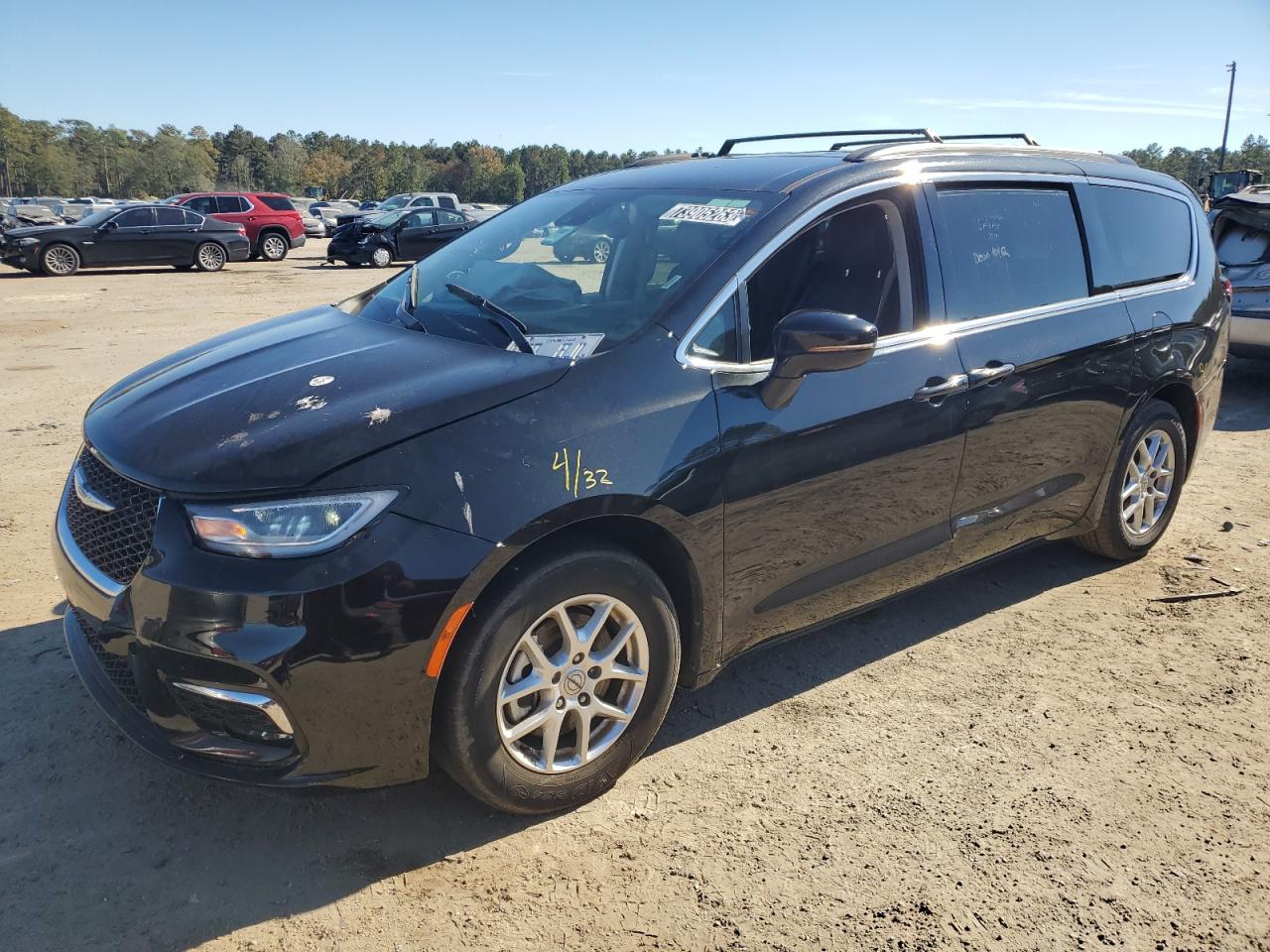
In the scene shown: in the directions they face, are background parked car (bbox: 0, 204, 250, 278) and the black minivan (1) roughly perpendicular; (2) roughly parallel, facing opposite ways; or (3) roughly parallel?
roughly parallel

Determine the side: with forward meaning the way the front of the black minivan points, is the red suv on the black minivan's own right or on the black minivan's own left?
on the black minivan's own right

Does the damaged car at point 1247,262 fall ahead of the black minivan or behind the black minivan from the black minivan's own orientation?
behind

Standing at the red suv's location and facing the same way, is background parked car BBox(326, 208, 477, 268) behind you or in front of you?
behind

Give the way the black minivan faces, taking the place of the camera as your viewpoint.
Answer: facing the viewer and to the left of the viewer

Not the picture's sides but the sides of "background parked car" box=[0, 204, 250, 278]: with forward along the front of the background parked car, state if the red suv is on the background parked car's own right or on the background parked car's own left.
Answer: on the background parked car's own right

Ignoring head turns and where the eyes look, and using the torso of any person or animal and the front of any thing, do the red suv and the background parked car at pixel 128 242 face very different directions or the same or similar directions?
same or similar directions

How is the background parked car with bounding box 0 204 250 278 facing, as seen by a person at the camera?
facing to the left of the viewer
